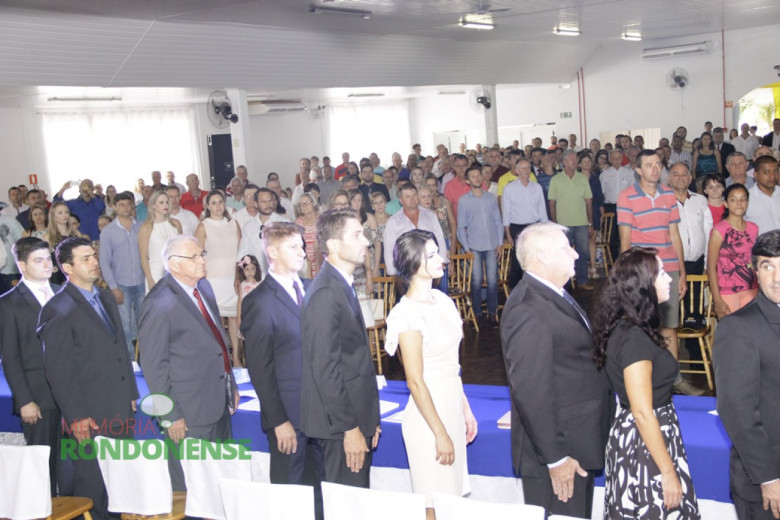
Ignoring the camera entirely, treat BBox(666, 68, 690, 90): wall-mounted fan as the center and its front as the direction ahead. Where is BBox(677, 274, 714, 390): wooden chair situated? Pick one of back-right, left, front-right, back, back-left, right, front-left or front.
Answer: front

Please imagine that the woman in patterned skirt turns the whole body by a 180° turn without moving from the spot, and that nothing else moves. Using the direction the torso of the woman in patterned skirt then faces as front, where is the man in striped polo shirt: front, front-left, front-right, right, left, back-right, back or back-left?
right

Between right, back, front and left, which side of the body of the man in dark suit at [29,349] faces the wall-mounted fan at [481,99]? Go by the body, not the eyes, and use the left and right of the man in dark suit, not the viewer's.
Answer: left

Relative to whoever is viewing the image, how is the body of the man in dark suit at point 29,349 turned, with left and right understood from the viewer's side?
facing the viewer and to the right of the viewer

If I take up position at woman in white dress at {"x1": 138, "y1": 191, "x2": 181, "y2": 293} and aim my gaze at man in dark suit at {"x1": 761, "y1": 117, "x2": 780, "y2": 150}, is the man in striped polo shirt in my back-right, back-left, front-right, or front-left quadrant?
front-right

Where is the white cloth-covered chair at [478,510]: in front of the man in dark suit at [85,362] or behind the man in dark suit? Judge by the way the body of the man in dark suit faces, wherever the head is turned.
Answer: in front

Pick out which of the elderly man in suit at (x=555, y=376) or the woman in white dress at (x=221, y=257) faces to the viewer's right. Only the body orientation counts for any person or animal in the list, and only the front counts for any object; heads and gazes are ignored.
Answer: the elderly man in suit

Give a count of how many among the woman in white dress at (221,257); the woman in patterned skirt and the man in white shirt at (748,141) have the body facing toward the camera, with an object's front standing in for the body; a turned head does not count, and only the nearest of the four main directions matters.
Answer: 2

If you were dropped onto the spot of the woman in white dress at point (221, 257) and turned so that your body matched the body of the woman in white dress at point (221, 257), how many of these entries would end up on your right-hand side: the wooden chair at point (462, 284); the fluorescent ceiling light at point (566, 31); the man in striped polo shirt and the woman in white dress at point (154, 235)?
1

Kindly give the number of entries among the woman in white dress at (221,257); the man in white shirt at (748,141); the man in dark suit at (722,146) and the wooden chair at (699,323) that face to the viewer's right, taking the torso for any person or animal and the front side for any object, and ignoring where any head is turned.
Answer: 0

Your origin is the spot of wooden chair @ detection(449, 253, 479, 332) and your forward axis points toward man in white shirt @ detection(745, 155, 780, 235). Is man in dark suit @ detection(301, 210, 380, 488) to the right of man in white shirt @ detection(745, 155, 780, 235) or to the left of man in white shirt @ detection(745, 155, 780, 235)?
right

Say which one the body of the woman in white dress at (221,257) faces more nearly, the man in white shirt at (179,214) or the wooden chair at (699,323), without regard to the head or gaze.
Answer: the wooden chair

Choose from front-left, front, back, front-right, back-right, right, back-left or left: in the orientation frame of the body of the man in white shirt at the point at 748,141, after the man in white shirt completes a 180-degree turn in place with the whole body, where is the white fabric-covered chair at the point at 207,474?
back

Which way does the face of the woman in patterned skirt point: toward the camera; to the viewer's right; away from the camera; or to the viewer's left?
to the viewer's right
